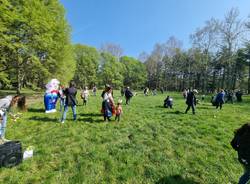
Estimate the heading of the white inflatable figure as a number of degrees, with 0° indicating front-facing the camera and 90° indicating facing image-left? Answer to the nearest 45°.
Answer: approximately 315°
